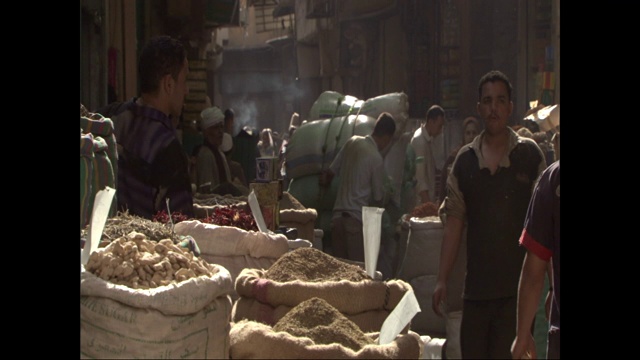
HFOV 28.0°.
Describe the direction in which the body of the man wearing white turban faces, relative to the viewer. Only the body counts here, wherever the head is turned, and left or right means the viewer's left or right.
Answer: facing the viewer and to the right of the viewer

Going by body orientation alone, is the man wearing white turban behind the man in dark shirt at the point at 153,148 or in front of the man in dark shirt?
in front

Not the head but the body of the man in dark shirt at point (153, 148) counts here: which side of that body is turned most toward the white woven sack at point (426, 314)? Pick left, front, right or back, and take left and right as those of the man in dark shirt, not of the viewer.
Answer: front

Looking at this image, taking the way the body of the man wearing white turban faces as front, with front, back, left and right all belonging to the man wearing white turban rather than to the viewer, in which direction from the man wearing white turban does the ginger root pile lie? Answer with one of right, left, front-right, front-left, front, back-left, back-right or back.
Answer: front-right

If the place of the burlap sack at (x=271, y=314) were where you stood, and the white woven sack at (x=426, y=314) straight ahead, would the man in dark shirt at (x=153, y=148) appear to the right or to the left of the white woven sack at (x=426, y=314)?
left

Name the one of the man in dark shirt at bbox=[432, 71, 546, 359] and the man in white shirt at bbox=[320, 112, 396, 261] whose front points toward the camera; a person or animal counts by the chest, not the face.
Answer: the man in dark shirt

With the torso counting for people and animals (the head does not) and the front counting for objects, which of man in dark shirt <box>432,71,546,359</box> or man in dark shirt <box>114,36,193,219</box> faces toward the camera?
man in dark shirt <box>432,71,546,359</box>

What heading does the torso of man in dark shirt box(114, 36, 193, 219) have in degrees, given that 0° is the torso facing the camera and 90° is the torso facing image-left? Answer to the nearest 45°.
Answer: approximately 225°

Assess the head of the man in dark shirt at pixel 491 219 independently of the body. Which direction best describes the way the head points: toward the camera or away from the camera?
toward the camera

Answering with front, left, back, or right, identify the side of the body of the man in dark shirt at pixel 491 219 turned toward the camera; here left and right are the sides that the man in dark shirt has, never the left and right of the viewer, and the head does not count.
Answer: front

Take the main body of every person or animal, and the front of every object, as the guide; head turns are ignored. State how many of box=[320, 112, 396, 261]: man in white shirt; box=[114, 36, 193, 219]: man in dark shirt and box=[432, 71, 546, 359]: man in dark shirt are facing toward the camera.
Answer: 1
